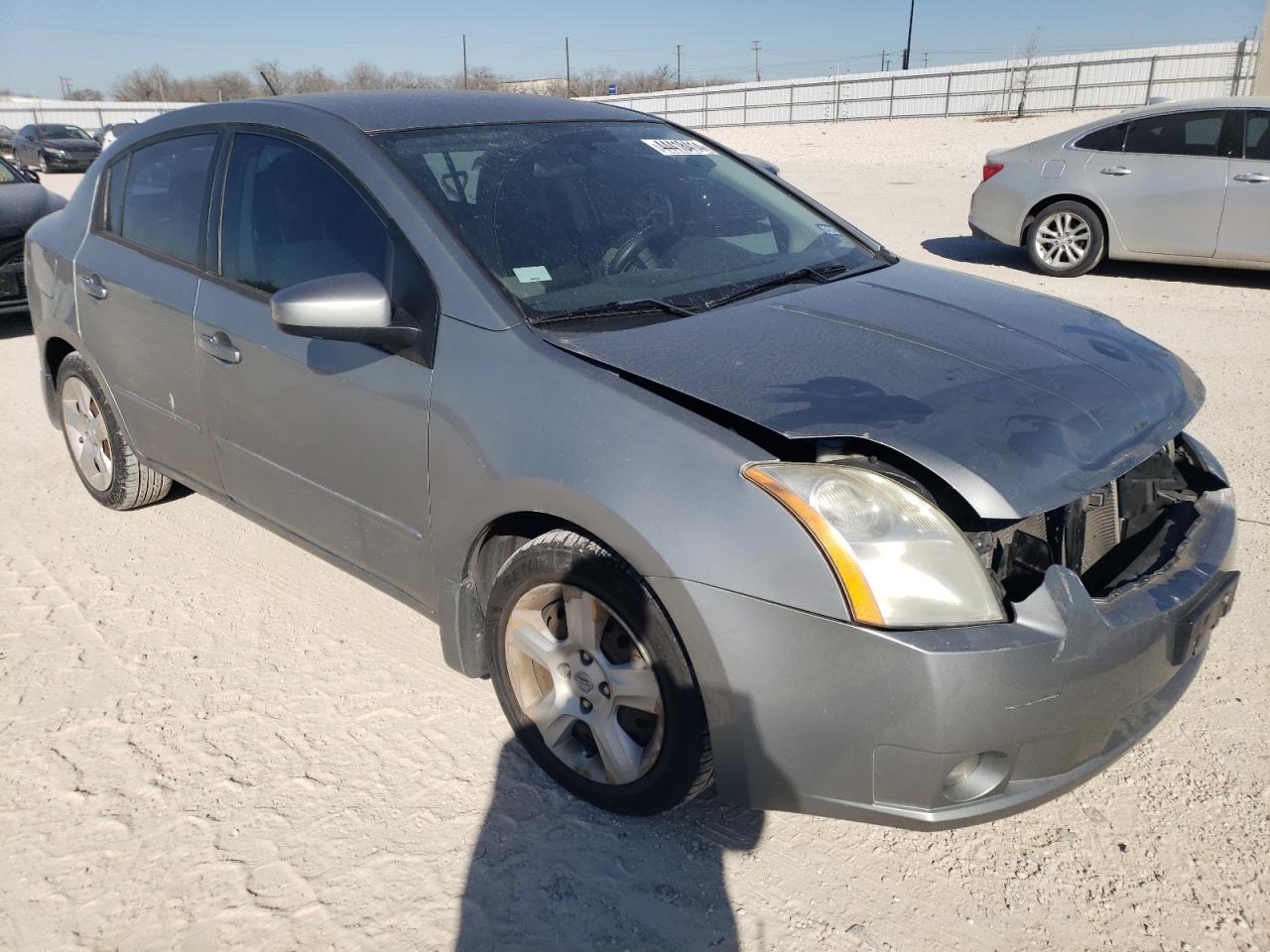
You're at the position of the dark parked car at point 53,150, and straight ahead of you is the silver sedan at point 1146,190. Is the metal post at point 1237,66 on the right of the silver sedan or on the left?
left

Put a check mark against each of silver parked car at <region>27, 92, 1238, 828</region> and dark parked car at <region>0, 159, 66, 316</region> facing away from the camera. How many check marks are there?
0

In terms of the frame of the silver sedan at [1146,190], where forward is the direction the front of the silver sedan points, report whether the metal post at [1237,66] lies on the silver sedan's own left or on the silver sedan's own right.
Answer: on the silver sedan's own left

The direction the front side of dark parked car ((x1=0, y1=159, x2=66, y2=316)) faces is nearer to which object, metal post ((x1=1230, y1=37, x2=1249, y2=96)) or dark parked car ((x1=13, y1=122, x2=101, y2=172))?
the metal post

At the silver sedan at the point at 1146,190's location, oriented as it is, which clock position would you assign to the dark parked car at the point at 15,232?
The dark parked car is roughly at 5 o'clock from the silver sedan.

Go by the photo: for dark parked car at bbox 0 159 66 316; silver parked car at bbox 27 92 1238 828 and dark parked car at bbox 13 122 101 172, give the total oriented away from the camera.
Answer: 0

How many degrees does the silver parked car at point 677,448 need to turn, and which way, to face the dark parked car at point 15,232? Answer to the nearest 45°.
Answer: approximately 180°

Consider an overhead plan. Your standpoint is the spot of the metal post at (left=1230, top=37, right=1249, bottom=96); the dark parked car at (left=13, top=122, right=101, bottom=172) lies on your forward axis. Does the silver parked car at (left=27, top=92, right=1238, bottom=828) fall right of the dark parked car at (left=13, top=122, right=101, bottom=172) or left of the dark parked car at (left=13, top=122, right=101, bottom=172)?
left

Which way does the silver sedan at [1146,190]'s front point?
to the viewer's right

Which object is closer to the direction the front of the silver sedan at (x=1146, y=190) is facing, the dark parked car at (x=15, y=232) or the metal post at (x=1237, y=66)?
the metal post

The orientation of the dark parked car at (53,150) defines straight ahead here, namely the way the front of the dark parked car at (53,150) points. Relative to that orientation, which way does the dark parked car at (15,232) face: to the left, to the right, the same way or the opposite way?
the same way

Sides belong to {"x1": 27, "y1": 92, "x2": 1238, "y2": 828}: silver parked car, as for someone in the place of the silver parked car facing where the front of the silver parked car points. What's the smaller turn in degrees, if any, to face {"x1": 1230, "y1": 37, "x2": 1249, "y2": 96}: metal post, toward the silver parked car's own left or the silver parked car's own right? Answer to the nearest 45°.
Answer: approximately 90° to the silver parked car's own left

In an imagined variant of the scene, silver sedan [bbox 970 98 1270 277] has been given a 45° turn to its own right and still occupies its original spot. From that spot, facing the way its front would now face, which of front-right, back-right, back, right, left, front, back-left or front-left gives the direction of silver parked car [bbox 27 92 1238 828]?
front-right

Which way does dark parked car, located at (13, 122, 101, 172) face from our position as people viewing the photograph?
facing the viewer and to the right of the viewer

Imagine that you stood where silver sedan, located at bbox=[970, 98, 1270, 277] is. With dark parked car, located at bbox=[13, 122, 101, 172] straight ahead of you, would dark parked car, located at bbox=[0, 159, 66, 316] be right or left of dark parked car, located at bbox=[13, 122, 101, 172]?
left

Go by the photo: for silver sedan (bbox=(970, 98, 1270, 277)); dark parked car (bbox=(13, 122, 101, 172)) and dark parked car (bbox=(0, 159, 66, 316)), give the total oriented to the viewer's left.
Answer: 0

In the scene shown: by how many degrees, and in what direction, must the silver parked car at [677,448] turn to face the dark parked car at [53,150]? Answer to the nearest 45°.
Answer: approximately 180°
